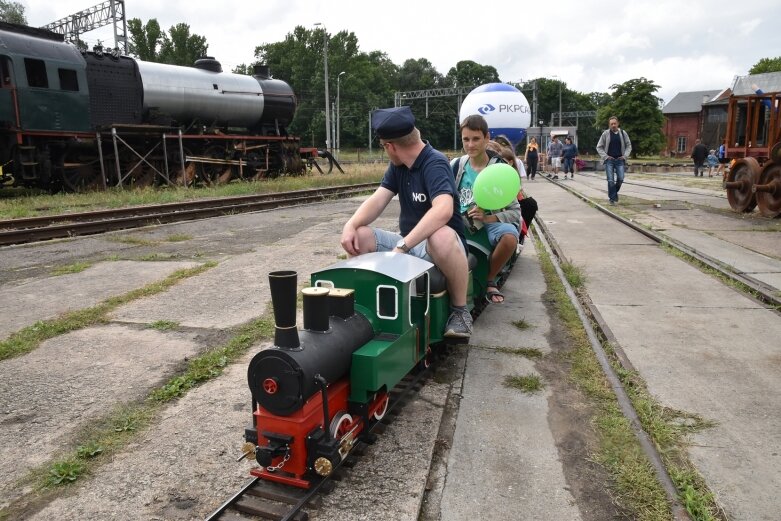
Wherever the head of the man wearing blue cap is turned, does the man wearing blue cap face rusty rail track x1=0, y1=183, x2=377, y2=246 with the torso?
no

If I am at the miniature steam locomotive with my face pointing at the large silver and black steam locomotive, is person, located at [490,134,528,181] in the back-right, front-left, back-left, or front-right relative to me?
front-right

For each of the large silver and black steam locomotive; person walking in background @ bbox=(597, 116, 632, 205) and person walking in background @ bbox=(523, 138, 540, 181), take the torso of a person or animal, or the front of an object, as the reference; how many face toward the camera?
2

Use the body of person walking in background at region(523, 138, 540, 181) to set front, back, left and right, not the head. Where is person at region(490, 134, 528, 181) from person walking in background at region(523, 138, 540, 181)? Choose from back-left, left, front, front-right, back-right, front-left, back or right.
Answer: front

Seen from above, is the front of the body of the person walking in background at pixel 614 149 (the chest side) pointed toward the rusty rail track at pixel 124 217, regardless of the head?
no

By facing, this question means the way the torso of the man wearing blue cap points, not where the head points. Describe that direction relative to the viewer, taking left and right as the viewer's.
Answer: facing the viewer and to the left of the viewer

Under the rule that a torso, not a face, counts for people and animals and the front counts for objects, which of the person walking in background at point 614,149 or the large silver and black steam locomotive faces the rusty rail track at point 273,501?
the person walking in background

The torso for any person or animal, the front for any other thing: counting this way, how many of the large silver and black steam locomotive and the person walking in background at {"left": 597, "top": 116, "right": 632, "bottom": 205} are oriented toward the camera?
1

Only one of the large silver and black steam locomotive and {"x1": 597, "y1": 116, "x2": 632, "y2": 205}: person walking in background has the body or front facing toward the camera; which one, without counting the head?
the person walking in background

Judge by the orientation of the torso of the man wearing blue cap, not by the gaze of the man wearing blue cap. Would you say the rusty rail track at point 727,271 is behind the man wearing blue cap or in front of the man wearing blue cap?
behind

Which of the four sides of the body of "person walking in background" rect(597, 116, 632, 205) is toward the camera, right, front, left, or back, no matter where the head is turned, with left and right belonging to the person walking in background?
front

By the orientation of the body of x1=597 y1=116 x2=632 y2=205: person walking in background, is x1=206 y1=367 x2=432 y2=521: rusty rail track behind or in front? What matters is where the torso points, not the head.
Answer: in front

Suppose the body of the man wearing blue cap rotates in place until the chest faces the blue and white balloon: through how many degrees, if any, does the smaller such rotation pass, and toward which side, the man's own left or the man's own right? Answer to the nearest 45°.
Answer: approximately 135° to the man's own right

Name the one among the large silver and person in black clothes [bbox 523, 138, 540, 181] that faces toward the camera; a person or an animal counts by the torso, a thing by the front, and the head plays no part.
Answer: the person walking in background

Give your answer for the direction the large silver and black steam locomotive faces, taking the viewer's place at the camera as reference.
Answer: facing away from the viewer and to the right of the viewer

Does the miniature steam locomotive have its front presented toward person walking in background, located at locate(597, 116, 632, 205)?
no

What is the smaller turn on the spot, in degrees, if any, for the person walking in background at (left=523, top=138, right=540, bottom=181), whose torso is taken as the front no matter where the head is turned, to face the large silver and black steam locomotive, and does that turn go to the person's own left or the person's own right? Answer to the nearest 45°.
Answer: approximately 45° to the person's own right
